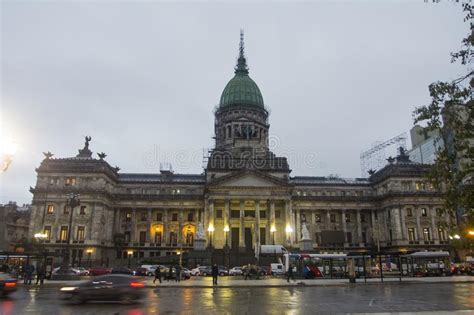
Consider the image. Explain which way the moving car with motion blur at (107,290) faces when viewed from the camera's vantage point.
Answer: facing to the left of the viewer

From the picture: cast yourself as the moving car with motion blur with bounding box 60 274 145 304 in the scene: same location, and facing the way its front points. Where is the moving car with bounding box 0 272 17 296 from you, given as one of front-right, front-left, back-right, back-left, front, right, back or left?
front-right

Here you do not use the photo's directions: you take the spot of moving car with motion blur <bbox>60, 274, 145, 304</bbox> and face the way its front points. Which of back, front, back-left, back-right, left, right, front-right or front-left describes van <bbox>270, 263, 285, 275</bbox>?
back-right
